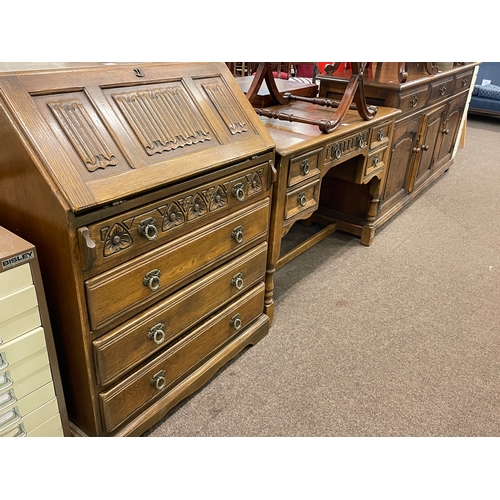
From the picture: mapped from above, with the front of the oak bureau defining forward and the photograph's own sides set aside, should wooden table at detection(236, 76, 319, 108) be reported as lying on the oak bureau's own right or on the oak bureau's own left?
on the oak bureau's own left

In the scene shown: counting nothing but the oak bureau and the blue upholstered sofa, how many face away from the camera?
0

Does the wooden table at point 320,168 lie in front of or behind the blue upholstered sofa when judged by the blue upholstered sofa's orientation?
in front

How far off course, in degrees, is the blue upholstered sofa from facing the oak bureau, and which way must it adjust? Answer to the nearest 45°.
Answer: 0° — it already faces it

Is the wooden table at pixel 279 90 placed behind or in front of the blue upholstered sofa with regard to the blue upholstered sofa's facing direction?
in front

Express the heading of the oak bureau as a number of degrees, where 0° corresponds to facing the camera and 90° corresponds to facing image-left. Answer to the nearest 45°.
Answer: approximately 315°

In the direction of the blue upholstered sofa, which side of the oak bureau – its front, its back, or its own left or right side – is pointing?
left
